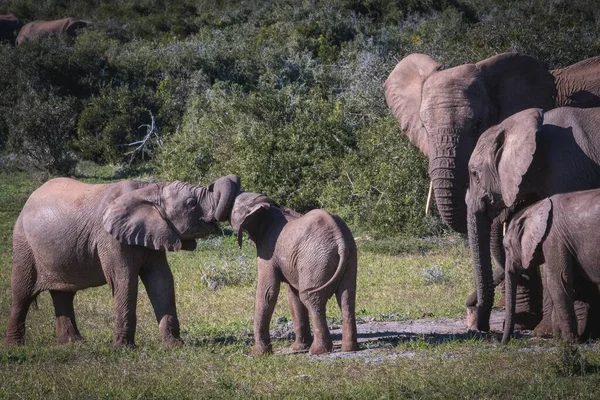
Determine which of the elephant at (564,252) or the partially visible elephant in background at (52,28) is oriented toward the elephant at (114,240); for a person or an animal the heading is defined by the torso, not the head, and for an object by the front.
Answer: the elephant at (564,252)

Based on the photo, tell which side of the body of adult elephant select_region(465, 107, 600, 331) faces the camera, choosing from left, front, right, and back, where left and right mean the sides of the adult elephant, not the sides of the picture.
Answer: left

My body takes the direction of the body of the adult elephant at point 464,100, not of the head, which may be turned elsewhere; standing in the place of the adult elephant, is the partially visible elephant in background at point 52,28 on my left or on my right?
on my right

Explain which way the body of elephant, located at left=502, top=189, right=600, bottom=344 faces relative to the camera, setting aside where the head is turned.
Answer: to the viewer's left

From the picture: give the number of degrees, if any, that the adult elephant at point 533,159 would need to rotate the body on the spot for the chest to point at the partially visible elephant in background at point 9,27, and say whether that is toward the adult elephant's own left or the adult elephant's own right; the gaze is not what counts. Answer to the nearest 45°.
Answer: approximately 45° to the adult elephant's own right

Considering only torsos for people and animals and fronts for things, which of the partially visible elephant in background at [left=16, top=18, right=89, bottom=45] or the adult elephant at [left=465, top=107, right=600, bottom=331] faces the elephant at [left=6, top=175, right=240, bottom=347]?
the adult elephant

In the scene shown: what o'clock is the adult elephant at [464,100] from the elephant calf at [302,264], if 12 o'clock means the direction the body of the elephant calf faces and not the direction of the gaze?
The adult elephant is roughly at 3 o'clock from the elephant calf.

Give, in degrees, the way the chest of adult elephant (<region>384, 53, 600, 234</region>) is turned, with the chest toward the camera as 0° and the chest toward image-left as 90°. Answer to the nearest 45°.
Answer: approximately 45°

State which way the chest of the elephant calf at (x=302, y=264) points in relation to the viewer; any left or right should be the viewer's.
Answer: facing away from the viewer and to the left of the viewer
